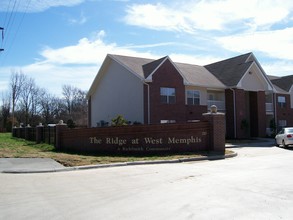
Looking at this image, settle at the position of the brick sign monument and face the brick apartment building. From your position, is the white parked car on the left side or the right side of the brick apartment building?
right

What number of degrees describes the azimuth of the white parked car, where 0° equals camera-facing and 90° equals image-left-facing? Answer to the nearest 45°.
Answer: approximately 135°

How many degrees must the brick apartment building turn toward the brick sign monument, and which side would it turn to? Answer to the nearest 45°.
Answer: approximately 45° to its right

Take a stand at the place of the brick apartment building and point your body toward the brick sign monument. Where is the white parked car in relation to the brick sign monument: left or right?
left

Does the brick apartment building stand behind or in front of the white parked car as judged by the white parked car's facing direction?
in front

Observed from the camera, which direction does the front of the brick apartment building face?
facing the viewer and to the right of the viewer
